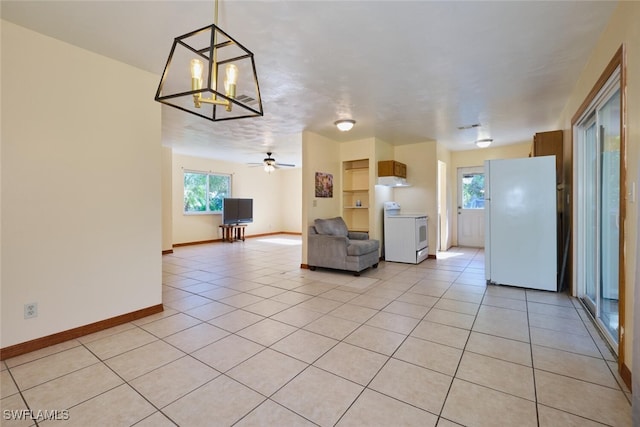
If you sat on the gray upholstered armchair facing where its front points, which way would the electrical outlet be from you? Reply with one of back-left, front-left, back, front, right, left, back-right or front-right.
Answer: right

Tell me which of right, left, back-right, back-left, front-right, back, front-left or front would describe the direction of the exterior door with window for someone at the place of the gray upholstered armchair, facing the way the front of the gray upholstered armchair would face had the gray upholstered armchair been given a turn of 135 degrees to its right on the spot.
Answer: back-right

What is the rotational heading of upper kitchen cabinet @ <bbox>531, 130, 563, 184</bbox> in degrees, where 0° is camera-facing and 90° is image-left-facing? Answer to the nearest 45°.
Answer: approximately 90°

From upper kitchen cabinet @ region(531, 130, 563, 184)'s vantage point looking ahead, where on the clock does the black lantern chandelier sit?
The black lantern chandelier is roughly at 10 o'clock from the upper kitchen cabinet.

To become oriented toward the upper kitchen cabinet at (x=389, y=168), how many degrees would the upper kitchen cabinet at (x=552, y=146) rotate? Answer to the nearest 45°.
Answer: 0° — it already faces it

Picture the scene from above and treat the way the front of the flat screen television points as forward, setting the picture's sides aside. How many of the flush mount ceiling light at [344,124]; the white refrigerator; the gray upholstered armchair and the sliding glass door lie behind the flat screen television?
0

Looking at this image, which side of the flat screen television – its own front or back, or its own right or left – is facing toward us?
front

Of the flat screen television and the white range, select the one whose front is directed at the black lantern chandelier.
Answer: the flat screen television

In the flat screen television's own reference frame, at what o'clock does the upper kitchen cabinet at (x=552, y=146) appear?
The upper kitchen cabinet is roughly at 11 o'clock from the flat screen television.
